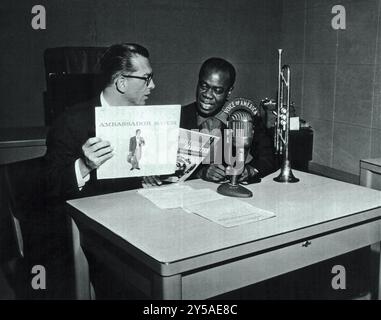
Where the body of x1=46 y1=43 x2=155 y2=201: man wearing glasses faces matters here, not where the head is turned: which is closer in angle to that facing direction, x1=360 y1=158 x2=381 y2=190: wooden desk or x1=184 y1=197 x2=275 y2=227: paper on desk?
the paper on desk

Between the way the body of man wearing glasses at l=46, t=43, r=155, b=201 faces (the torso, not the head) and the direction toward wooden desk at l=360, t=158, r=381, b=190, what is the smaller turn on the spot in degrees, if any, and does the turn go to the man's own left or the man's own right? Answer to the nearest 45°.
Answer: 0° — they already face it

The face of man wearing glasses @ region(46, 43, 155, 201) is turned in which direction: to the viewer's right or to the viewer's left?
to the viewer's right

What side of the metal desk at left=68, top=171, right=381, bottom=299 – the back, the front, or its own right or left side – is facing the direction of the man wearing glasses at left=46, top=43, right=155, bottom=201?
back

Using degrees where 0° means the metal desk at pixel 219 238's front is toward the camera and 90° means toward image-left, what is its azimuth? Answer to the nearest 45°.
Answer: approximately 315°

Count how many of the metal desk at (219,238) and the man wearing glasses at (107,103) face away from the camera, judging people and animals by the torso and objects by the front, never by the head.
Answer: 0

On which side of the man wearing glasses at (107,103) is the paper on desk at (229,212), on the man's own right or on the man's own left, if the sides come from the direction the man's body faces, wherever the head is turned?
on the man's own right

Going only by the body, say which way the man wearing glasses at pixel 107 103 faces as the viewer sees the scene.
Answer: to the viewer's right

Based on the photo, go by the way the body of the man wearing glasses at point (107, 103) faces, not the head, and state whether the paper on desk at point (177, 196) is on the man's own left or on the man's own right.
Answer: on the man's own right

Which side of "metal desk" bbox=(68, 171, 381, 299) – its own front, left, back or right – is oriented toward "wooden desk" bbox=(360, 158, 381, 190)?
left
